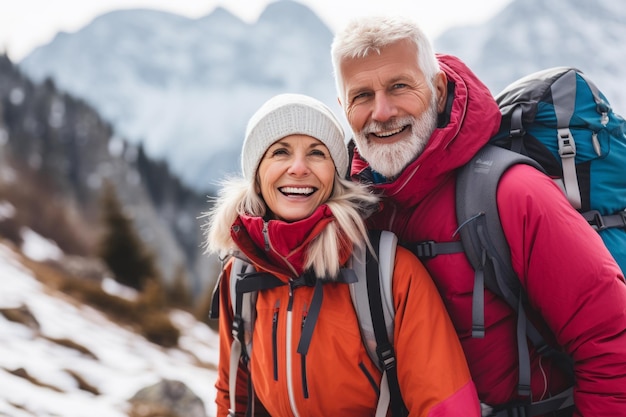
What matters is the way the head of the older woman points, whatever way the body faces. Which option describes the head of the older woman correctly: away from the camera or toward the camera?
toward the camera

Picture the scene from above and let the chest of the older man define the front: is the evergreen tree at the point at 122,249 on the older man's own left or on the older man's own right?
on the older man's own right

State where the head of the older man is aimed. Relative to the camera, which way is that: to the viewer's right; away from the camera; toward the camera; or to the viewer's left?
toward the camera
